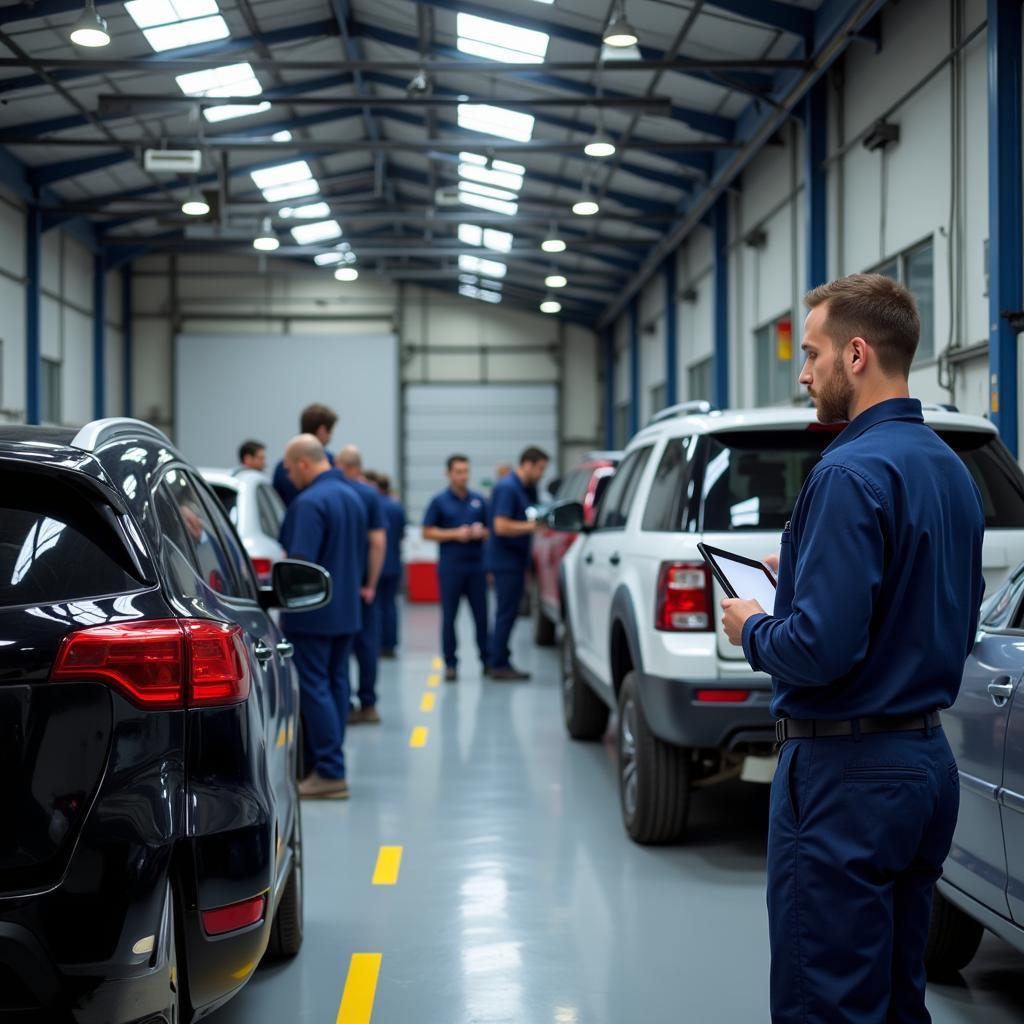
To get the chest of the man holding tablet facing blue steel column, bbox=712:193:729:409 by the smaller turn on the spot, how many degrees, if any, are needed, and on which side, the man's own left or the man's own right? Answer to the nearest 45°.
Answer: approximately 45° to the man's own right

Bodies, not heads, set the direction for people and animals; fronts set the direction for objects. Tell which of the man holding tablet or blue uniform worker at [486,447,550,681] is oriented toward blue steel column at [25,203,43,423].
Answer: the man holding tablet

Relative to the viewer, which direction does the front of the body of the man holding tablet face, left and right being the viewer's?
facing away from the viewer and to the left of the viewer

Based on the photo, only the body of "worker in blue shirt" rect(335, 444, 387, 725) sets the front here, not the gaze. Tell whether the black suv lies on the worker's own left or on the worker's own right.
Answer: on the worker's own left

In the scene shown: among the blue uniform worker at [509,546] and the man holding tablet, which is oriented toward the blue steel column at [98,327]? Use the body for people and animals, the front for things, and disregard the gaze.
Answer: the man holding tablet

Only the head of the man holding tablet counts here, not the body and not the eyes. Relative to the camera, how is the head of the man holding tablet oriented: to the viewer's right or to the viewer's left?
to the viewer's left

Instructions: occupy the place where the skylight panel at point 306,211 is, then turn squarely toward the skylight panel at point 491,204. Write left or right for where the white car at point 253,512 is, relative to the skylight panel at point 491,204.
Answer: right
